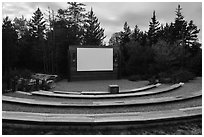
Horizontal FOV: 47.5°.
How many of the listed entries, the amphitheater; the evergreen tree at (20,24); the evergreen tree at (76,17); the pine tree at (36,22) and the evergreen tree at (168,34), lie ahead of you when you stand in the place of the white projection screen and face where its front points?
1

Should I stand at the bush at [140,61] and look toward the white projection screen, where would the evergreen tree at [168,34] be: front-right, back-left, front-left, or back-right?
back-right

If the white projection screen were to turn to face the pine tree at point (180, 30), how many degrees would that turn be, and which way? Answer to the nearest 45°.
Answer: approximately 135° to its left

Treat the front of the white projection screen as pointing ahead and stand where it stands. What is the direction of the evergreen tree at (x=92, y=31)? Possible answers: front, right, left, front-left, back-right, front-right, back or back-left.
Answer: back

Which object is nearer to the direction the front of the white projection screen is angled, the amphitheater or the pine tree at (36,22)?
the amphitheater

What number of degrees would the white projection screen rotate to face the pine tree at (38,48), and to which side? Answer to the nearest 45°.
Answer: approximately 135° to its right

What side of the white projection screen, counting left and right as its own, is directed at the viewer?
front

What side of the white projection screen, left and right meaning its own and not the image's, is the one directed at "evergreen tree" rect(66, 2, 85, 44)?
back

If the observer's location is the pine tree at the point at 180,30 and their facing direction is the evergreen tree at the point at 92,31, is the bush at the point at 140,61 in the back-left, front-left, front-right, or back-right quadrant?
front-left

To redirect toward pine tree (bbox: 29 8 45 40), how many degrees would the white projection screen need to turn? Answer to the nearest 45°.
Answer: approximately 135° to its right

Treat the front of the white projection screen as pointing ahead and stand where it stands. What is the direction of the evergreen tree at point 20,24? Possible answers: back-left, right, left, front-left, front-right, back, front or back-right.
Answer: back-right

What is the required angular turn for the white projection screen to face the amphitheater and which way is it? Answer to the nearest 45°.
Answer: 0° — it already faces it

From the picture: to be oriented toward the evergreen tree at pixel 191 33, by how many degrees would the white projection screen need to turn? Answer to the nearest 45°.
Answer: approximately 135° to its left

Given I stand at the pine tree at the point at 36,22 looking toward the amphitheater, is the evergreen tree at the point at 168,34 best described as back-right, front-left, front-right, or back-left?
front-left
